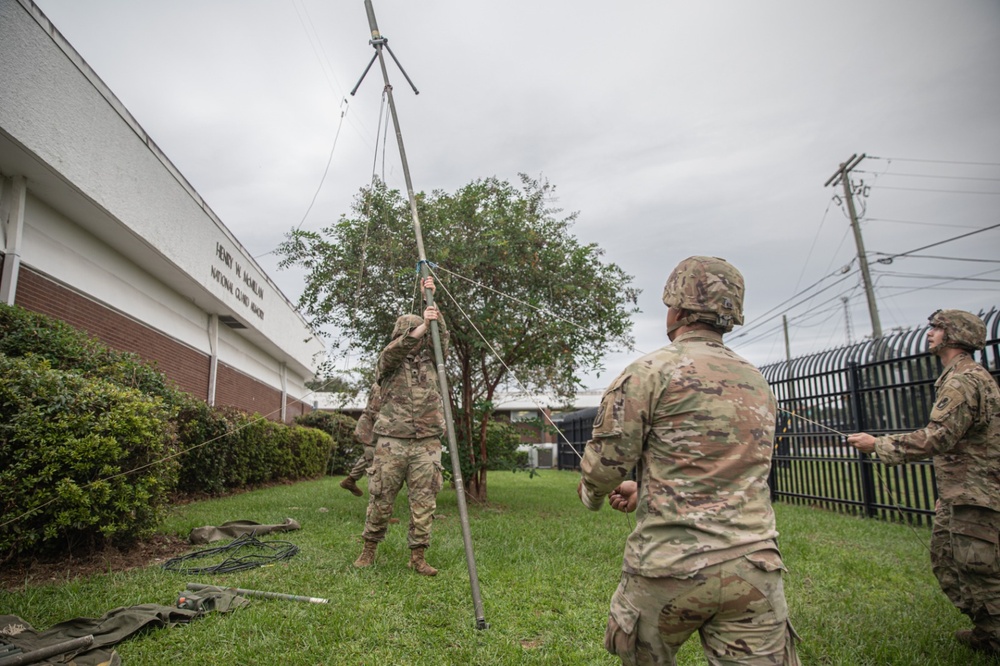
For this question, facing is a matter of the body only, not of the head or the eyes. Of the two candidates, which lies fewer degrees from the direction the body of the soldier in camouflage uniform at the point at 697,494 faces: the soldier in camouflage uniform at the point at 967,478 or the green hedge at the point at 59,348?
the green hedge

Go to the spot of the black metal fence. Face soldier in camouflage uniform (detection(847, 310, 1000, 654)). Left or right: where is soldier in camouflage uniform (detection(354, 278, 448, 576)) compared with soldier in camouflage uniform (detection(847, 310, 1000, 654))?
right

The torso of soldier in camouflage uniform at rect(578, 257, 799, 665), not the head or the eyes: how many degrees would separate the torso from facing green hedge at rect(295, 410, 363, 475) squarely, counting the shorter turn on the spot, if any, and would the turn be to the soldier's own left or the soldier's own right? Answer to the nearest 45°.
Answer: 0° — they already face it

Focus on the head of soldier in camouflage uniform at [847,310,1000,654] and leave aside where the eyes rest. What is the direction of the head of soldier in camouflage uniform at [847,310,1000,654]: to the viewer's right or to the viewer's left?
to the viewer's left

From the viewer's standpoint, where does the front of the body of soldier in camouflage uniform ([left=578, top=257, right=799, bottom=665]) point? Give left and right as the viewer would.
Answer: facing away from the viewer and to the left of the viewer

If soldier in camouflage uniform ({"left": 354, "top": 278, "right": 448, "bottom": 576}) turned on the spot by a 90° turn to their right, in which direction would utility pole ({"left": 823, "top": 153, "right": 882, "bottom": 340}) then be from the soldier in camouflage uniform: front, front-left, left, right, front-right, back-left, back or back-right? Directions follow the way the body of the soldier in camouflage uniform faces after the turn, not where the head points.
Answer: back-right

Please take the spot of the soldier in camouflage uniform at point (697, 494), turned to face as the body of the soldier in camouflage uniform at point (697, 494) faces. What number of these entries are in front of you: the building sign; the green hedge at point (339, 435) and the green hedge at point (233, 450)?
3

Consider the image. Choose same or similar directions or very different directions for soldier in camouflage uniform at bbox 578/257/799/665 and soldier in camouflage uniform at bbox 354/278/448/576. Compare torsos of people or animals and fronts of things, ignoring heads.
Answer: very different directions

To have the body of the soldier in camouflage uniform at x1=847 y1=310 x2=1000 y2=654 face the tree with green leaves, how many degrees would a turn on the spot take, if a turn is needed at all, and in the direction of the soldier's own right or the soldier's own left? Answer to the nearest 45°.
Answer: approximately 45° to the soldier's own right

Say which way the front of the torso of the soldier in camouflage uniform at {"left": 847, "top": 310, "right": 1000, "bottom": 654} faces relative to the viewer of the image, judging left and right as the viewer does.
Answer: facing to the left of the viewer

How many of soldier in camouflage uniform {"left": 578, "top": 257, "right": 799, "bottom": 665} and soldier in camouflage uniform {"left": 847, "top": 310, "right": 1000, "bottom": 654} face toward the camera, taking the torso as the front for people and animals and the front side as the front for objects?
0

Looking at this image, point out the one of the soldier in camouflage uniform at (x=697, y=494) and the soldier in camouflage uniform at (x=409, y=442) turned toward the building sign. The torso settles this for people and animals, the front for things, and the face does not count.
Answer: the soldier in camouflage uniform at (x=697, y=494)

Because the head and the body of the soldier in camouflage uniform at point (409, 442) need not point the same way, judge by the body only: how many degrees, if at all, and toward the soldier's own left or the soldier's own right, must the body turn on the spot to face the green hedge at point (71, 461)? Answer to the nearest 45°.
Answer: approximately 90° to the soldier's own right
